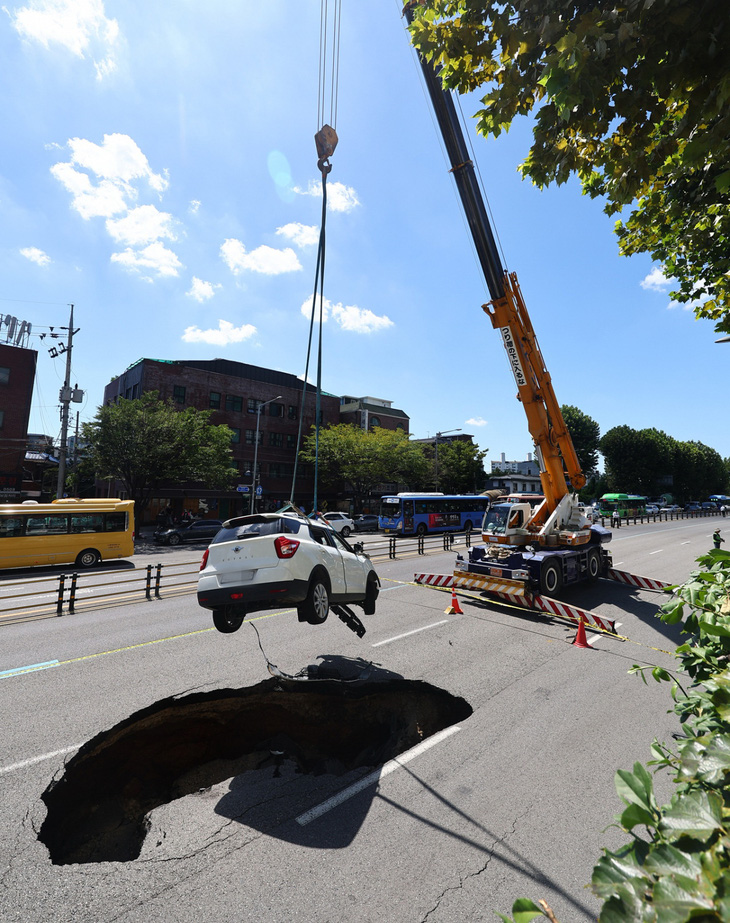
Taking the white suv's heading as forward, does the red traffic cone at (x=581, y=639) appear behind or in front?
in front

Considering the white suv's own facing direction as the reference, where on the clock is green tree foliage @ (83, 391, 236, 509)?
The green tree foliage is roughly at 10 o'clock from the white suv.

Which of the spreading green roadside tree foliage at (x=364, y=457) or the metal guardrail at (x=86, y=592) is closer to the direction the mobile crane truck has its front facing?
the metal guardrail

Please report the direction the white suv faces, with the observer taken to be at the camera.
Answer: facing away from the viewer and to the right of the viewer

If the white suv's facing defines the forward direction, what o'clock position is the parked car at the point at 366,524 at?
The parked car is roughly at 11 o'clock from the white suv.

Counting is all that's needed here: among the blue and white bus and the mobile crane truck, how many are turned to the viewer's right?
0

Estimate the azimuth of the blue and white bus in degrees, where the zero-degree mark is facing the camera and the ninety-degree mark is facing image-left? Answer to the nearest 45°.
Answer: approximately 45°

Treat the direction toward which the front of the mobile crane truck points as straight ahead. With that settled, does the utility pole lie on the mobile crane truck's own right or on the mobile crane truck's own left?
on the mobile crane truck's own right

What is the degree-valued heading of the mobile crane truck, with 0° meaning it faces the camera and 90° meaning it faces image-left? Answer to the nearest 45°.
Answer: approximately 45°

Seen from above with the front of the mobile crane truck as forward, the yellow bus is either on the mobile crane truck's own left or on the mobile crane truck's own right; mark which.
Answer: on the mobile crane truck's own right

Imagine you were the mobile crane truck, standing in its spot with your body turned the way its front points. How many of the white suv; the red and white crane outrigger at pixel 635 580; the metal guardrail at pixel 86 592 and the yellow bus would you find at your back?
1
